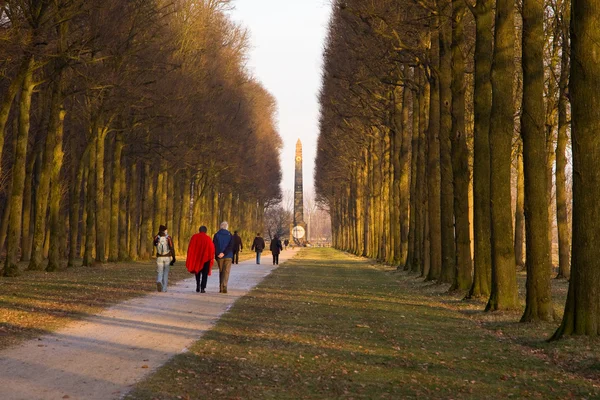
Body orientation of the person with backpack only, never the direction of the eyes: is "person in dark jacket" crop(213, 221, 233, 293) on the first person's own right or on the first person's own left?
on the first person's own right

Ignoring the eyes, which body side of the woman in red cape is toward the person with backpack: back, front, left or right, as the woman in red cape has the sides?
left

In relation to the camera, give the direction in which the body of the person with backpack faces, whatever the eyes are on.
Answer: away from the camera

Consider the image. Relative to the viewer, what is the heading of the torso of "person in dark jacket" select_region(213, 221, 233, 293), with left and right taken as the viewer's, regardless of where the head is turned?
facing away from the viewer

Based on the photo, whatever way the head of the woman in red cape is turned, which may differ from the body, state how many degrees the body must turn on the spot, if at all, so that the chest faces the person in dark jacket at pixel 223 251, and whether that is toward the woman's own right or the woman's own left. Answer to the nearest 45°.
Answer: approximately 90° to the woman's own right

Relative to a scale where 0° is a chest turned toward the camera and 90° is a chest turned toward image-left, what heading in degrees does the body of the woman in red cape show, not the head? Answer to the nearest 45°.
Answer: approximately 180°

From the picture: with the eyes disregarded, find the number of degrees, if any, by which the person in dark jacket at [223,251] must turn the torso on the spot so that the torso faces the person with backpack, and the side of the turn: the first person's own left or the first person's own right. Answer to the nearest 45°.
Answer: approximately 90° to the first person's own left
